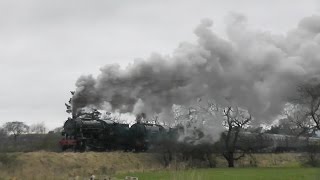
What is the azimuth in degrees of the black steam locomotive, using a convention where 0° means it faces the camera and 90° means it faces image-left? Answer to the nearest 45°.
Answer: approximately 45°

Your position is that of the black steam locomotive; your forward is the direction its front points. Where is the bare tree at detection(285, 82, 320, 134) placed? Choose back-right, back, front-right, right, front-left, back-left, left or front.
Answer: back-left
